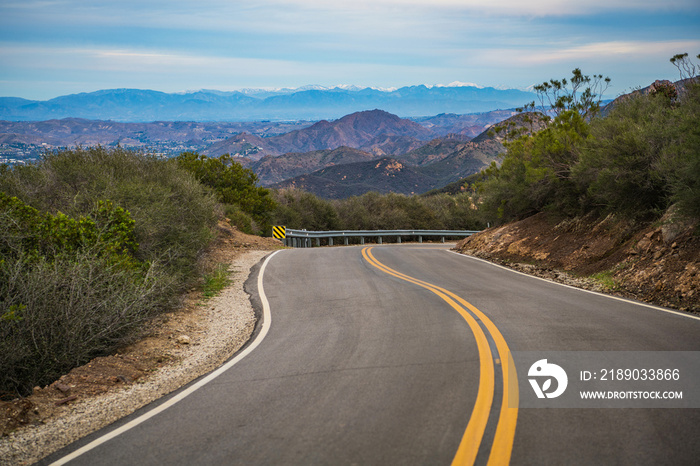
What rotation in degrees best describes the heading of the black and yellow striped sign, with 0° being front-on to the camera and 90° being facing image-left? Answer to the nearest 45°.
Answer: approximately 0°

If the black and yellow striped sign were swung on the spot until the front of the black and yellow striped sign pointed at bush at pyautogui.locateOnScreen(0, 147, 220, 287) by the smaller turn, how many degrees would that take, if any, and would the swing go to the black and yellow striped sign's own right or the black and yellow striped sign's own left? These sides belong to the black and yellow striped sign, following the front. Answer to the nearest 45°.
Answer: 0° — it already faces it
